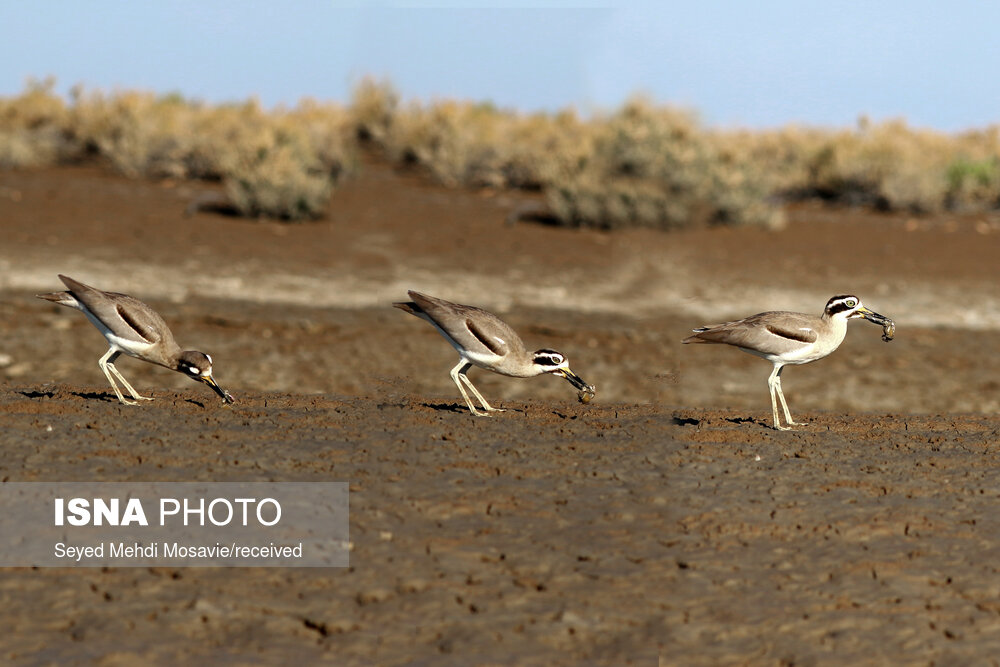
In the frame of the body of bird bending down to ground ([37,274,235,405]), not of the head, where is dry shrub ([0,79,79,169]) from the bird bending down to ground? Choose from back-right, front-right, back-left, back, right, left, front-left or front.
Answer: left

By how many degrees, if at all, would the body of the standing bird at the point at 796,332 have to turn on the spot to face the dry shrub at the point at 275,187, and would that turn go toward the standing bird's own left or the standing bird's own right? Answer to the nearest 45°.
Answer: approximately 135° to the standing bird's own left

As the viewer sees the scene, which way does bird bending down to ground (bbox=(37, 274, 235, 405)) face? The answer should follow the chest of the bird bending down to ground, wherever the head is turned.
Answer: to the viewer's right

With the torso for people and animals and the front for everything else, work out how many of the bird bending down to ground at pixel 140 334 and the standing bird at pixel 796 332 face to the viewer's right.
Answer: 2

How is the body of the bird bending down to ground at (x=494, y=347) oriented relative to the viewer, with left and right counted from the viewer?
facing to the right of the viewer

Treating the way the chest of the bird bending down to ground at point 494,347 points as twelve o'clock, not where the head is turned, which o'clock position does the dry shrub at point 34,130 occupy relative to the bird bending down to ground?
The dry shrub is roughly at 8 o'clock from the bird bending down to ground.

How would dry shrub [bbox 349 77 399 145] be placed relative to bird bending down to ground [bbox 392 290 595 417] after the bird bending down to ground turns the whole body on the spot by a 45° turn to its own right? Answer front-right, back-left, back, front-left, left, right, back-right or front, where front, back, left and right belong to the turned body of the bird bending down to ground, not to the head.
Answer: back-left

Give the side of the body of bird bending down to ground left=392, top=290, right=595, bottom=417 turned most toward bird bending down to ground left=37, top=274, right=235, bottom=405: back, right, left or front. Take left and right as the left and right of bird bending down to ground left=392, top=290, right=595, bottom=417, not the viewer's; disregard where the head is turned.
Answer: back

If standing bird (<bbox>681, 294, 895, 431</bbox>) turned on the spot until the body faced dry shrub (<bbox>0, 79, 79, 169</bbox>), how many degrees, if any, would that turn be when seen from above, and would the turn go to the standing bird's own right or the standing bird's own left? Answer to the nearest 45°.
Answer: approximately 135° to the standing bird's own left

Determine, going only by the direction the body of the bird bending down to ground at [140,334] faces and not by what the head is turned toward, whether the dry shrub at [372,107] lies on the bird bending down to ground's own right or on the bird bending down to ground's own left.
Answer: on the bird bending down to ground's own left

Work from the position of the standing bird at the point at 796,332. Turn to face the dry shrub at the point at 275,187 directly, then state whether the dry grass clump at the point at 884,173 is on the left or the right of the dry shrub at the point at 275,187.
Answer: right

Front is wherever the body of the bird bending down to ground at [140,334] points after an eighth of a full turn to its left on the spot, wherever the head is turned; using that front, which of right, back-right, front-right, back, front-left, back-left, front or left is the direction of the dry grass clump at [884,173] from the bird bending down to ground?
front

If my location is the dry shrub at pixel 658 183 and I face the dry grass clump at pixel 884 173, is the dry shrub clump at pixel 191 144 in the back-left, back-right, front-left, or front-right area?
back-left

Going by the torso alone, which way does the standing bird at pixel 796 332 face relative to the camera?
to the viewer's right
